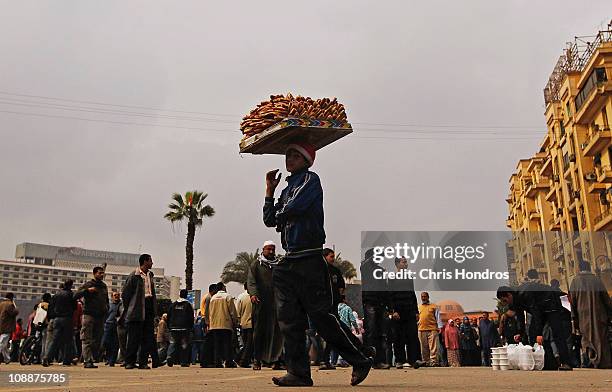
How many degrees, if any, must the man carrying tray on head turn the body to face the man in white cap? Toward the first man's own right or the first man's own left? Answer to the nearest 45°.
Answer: approximately 90° to the first man's own right

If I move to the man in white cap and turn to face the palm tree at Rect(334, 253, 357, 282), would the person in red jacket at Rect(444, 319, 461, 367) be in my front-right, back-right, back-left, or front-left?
front-right

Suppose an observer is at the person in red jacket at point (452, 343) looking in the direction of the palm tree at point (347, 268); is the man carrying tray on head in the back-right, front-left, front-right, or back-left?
back-left

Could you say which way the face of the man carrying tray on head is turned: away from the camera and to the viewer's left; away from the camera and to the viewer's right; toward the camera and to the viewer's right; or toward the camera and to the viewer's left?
toward the camera and to the viewer's left
